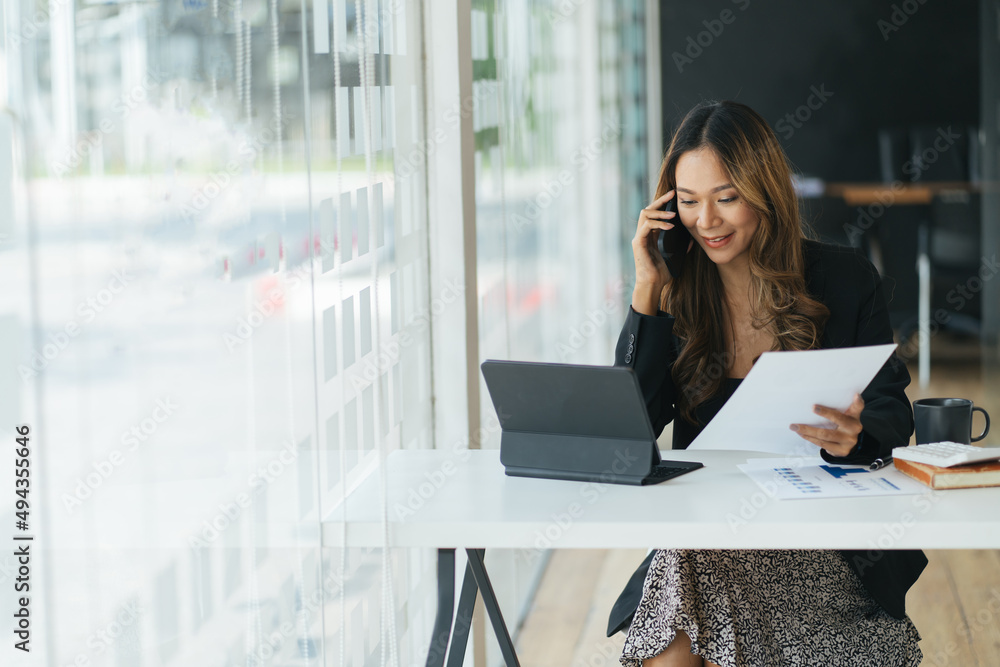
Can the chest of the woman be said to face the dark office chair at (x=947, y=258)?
no

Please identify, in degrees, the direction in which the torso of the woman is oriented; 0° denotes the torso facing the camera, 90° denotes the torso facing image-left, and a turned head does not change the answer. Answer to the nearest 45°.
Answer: approximately 45°

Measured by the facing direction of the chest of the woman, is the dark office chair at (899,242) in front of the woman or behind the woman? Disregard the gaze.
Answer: behind
